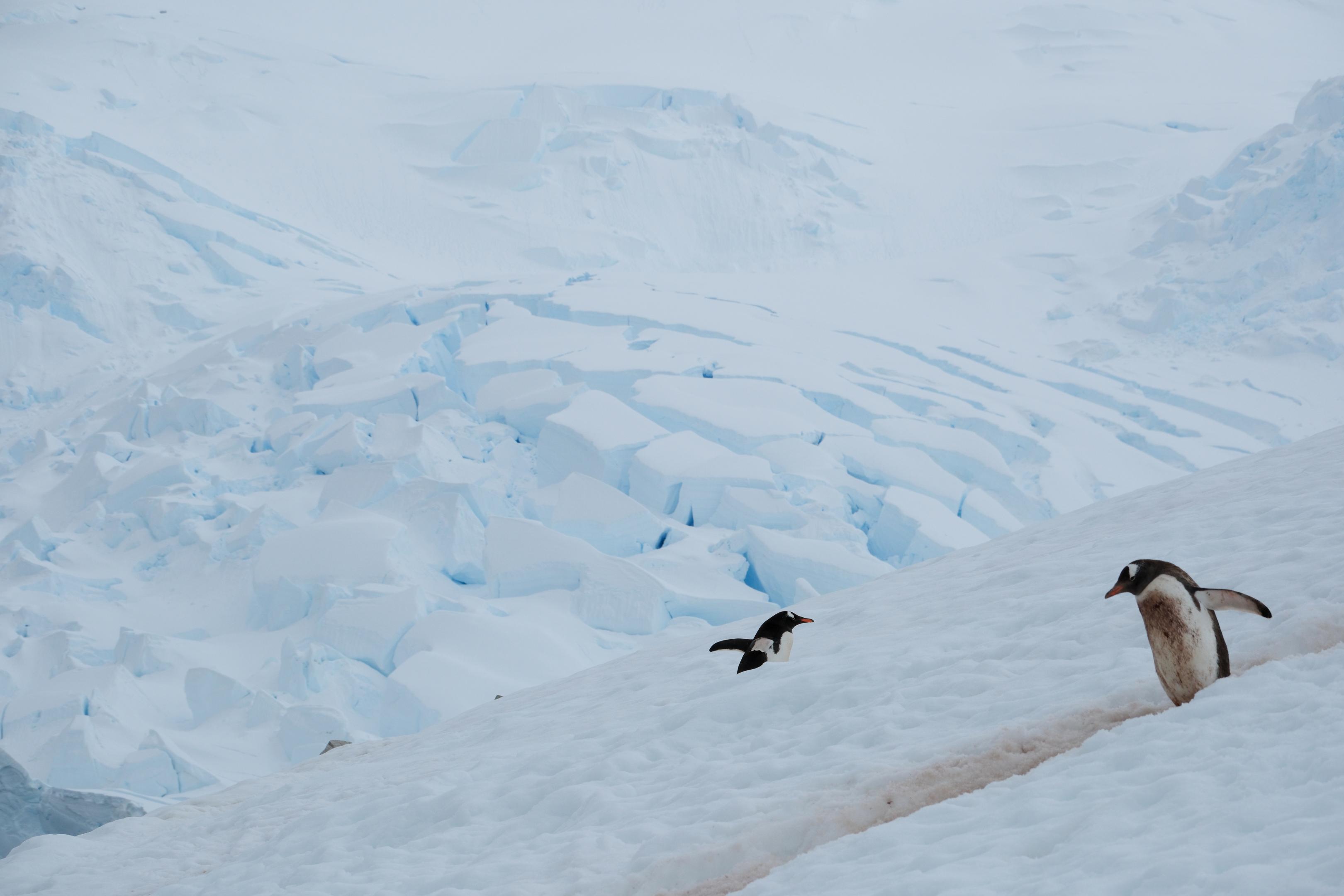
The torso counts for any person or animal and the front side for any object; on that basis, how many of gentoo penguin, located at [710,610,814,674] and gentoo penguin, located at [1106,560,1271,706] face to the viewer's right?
1

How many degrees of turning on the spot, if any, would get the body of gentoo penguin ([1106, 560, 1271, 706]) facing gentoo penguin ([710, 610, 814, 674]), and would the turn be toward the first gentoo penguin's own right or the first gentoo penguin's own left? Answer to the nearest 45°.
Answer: approximately 90° to the first gentoo penguin's own right

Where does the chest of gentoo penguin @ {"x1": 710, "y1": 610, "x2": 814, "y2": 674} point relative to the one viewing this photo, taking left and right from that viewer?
facing to the right of the viewer

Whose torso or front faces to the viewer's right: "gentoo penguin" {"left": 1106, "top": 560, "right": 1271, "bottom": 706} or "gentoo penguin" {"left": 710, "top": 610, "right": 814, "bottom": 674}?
"gentoo penguin" {"left": 710, "top": 610, "right": 814, "bottom": 674}

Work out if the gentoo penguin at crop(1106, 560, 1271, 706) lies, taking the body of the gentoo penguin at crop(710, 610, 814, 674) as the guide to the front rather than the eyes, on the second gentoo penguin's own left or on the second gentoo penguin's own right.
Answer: on the second gentoo penguin's own right
